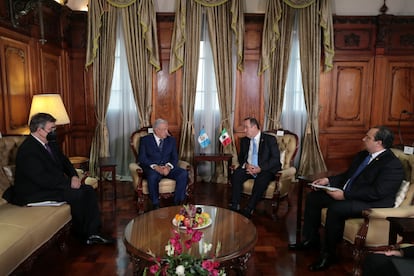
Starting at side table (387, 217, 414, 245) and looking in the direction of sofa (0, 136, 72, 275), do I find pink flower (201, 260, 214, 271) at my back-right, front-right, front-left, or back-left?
front-left

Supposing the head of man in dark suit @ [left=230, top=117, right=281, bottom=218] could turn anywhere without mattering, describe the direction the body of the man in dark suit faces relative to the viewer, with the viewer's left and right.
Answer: facing the viewer and to the left of the viewer

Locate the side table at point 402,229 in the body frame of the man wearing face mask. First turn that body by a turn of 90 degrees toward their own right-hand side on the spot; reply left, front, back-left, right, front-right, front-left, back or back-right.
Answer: front-left

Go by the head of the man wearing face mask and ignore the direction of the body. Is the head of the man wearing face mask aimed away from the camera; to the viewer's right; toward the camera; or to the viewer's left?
to the viewer's right

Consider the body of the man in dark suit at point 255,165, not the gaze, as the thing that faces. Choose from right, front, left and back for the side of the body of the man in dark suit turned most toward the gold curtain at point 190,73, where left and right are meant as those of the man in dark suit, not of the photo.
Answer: right

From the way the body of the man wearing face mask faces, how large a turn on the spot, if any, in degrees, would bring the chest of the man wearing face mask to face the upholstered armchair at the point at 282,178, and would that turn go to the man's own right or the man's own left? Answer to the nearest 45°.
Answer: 0° — they already face it

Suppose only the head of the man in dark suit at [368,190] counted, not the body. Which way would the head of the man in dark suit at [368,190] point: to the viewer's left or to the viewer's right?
to the viewer's left

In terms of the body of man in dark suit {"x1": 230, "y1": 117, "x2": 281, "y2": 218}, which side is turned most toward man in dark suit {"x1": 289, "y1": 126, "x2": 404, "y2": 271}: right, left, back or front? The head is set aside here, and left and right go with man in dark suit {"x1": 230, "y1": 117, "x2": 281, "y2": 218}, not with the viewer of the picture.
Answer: left

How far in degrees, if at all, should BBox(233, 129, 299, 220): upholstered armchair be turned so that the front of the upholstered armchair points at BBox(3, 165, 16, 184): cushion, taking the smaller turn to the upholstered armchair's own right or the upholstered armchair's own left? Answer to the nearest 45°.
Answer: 0° — it already faces it

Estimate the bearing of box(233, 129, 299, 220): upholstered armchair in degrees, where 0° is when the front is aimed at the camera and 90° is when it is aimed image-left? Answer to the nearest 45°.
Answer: approximately 45°

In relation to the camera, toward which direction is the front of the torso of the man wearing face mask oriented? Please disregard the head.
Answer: to the viewer's right

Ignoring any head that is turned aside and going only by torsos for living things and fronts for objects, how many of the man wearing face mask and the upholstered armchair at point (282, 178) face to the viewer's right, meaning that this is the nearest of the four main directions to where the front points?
1

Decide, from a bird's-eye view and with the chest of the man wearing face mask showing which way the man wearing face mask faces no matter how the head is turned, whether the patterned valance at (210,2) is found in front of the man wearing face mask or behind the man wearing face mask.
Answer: in front
